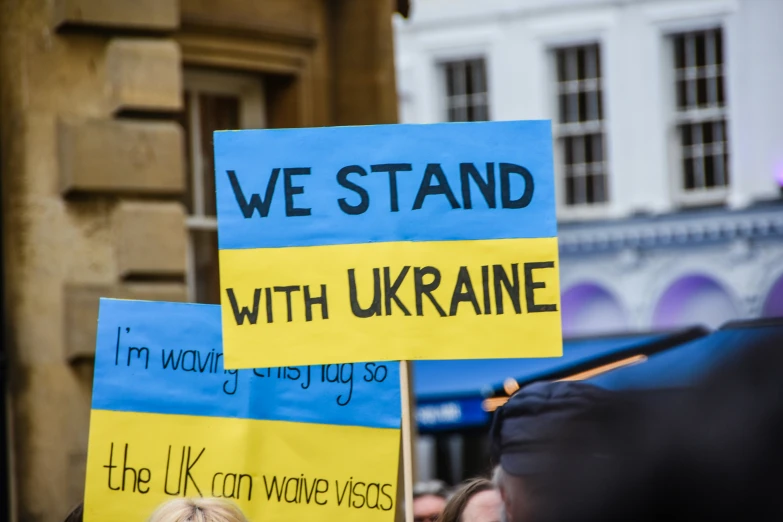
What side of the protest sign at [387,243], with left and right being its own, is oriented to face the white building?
back

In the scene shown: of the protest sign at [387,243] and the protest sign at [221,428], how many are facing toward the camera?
2

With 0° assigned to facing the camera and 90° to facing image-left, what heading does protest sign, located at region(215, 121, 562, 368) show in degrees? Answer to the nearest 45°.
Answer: approximately 0°

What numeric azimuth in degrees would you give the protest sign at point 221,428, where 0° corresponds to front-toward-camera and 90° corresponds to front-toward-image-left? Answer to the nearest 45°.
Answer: approximately 0°
